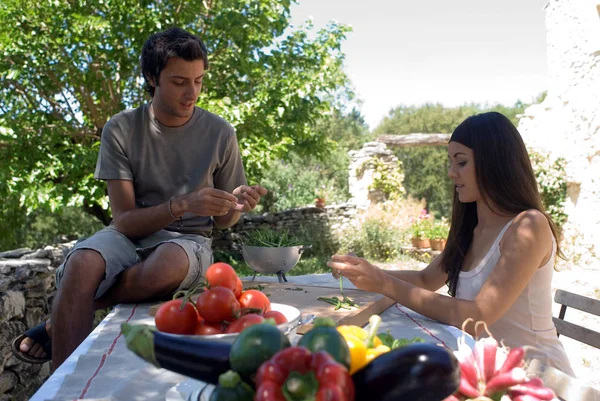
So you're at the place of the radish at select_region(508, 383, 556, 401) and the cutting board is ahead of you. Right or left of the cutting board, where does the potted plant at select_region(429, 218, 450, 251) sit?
right

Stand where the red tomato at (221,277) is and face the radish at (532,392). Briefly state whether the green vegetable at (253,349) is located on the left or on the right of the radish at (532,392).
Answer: right

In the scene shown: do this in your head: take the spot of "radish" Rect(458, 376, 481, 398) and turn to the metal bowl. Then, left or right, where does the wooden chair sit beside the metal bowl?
right

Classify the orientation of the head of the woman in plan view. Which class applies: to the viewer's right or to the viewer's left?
to the viewer's left

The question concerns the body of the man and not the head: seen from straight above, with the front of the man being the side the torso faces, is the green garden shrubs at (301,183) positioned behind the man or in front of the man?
behind

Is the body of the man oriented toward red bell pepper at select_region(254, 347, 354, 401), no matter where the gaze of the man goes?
yes
